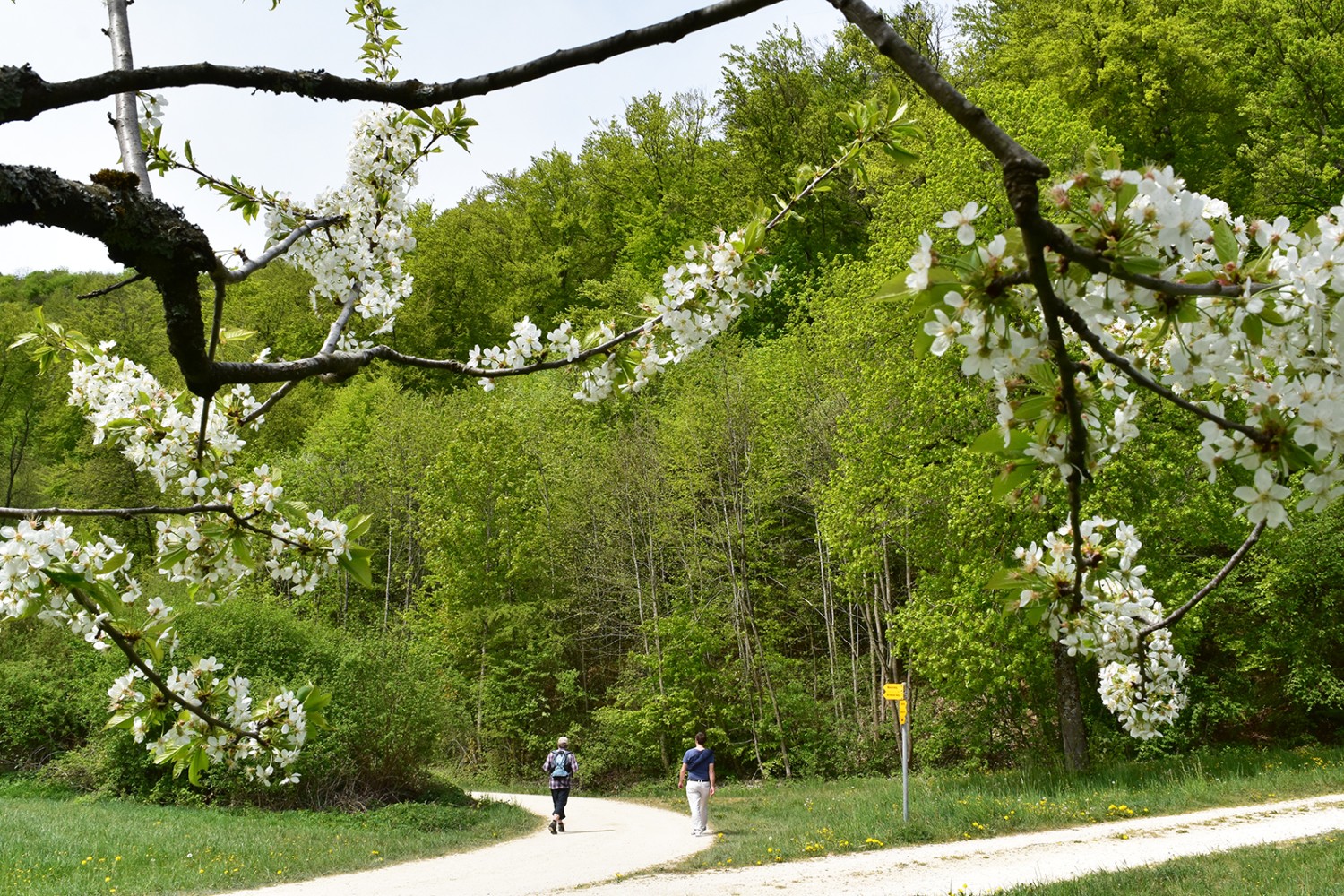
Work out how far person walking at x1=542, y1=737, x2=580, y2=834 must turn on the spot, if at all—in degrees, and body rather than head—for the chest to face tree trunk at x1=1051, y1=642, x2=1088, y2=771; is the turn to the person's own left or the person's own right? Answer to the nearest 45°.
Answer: approximately 90° to the person's own right

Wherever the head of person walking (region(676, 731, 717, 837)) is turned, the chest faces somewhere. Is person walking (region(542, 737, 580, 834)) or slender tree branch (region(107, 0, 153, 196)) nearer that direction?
the person walking

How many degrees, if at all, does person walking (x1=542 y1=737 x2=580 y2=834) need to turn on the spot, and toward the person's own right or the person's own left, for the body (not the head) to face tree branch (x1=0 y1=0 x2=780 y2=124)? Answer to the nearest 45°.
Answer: approximately 180°

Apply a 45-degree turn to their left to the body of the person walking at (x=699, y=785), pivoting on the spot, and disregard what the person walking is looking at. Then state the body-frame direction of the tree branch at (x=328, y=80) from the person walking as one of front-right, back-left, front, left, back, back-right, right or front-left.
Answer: back-left

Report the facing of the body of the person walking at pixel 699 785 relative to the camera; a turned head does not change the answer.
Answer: away from the camera

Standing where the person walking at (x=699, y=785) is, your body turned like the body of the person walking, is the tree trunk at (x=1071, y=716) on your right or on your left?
on your right

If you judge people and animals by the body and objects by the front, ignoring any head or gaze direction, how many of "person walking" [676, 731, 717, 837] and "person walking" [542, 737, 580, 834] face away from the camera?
2

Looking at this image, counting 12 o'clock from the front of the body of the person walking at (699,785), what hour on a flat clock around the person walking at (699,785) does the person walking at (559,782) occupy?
the person walking at (559,782) is roughly at 10 o'clock from the person walking at (699,785).

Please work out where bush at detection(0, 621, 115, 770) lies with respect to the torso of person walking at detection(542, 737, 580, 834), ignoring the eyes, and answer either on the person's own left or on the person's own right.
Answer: on the person's own left

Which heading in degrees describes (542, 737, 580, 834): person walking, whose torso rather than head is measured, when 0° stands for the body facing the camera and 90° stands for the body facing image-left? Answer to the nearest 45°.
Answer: approximately 180°

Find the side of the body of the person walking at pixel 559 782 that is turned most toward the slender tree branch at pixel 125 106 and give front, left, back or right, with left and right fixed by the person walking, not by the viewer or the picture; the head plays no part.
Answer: back

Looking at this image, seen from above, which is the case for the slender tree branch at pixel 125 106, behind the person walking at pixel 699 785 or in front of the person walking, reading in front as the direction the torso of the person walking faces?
behind
